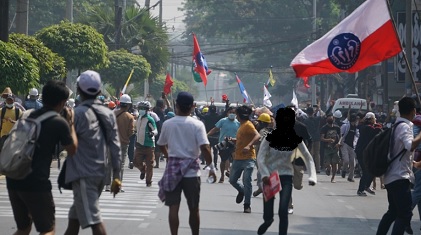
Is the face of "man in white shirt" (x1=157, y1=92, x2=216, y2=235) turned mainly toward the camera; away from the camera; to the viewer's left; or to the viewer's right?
away from the camera

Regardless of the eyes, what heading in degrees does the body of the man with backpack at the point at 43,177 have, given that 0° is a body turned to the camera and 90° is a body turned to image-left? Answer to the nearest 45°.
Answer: approximately 225°

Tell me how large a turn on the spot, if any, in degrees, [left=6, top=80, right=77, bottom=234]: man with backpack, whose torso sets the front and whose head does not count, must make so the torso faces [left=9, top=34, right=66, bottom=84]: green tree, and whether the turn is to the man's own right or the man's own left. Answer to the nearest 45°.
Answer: approximately 45° to the man's own left

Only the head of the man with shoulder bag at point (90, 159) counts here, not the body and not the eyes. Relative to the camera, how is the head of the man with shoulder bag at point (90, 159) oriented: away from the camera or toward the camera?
away from the camera

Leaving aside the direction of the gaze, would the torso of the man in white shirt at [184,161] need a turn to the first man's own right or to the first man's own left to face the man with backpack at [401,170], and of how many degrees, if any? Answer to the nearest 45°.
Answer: approximately 90° to the first man's own right

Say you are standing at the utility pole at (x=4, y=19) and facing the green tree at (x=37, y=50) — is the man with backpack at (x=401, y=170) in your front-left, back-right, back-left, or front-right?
back-right

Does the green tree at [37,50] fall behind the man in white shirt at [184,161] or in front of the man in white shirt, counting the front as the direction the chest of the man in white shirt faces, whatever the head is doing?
in front

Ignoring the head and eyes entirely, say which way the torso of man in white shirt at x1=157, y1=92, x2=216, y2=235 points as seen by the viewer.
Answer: away from the camera

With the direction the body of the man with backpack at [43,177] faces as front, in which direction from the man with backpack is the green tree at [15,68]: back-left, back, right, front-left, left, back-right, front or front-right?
front-left

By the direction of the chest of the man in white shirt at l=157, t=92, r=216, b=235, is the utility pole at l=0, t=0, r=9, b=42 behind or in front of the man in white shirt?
in front
